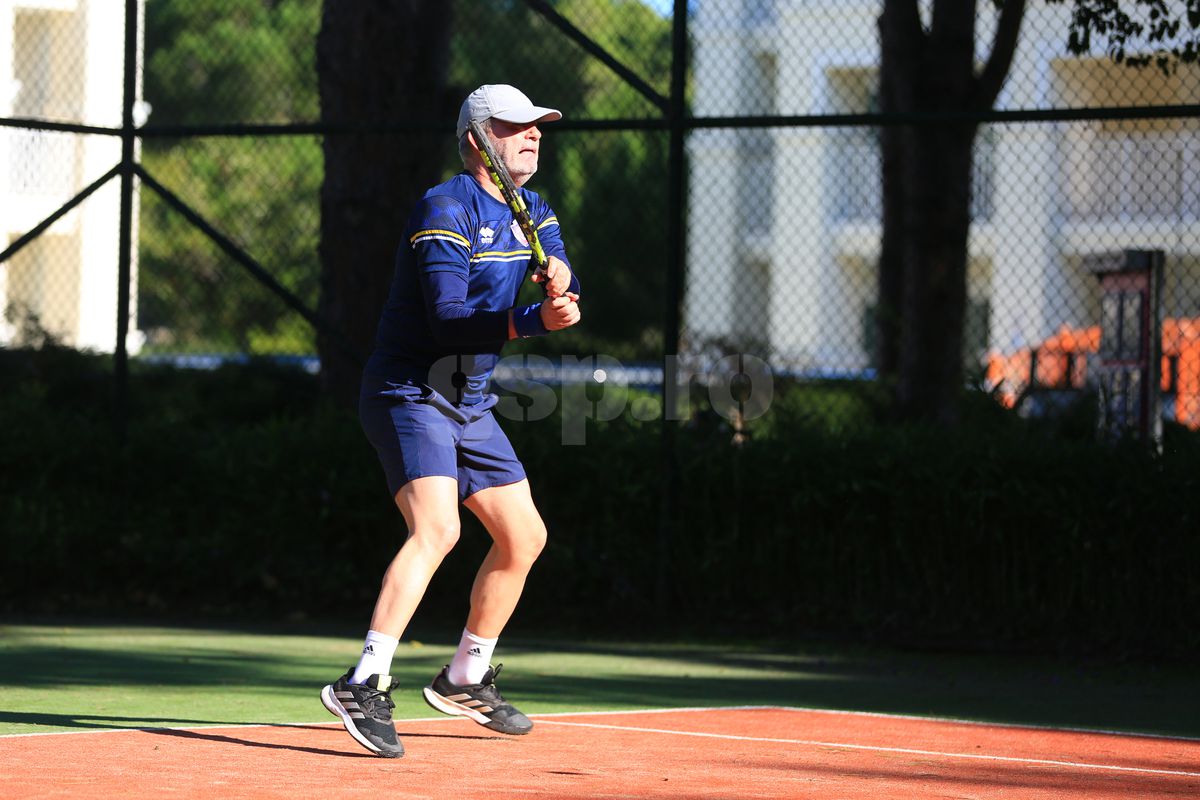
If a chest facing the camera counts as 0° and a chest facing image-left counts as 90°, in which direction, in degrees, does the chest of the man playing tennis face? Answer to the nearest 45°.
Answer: approximately 315°

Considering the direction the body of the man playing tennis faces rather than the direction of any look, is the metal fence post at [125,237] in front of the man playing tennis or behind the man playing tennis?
behind

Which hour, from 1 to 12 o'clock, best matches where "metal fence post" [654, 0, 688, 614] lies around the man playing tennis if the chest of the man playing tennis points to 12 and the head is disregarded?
The metal fence post is roughly at 8 o'clock from the man playing tennis.

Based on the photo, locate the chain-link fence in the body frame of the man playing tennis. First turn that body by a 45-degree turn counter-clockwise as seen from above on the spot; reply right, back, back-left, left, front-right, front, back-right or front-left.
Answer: left
